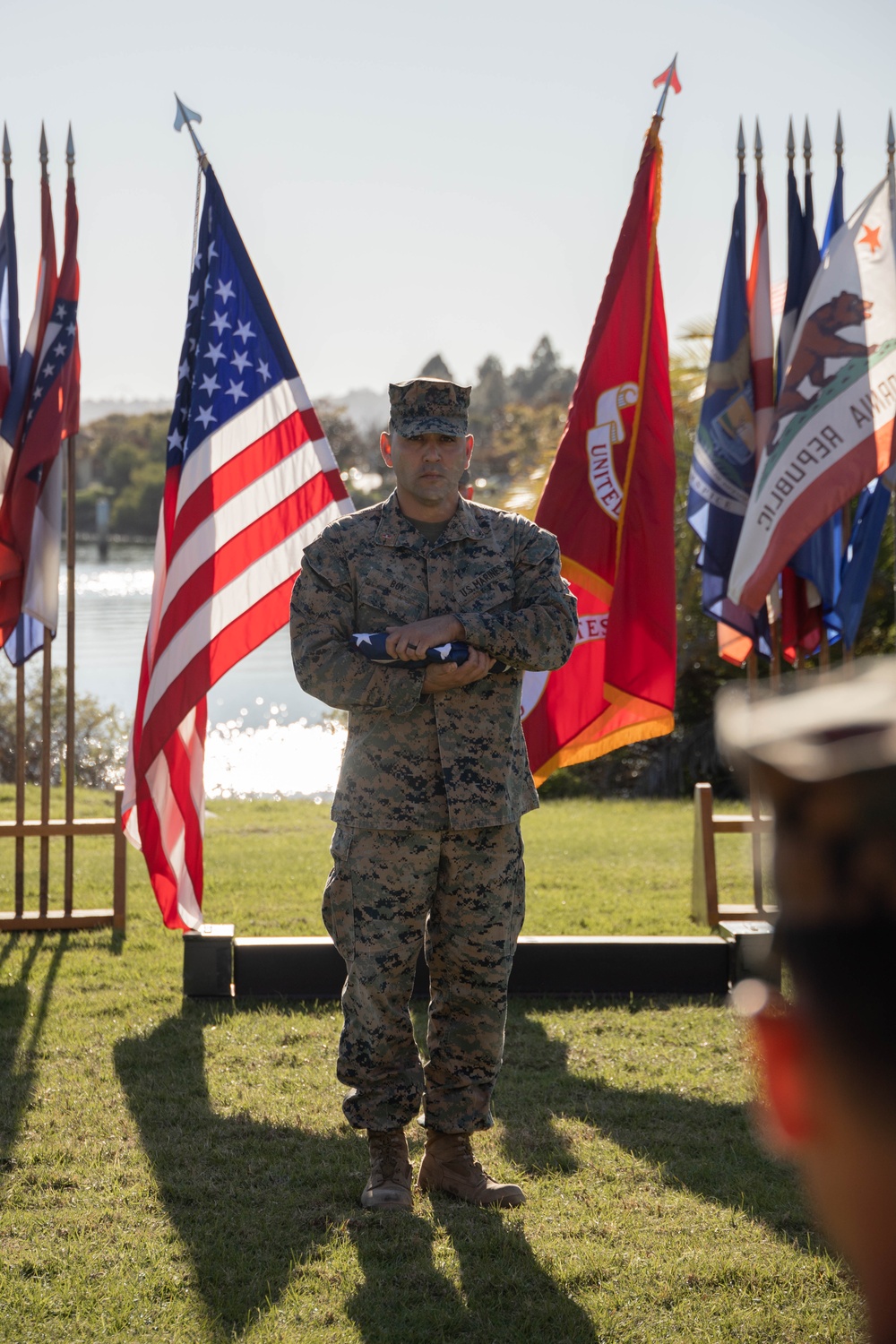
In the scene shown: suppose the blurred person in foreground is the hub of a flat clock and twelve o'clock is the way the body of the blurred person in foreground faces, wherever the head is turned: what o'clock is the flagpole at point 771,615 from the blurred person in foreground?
The flagpole is roughly at 12 o'clock from the blurred person in foreground.

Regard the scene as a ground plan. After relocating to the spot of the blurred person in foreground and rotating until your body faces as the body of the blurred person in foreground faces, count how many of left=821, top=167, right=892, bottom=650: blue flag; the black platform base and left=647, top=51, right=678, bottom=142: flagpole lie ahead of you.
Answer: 3

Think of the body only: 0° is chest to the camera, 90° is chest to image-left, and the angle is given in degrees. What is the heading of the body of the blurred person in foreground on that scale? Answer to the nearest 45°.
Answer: approximately 180°

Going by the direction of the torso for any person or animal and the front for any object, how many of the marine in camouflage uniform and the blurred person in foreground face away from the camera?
1

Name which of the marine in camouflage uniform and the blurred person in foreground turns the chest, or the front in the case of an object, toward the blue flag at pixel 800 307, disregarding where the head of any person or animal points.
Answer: the blurred person in foreground

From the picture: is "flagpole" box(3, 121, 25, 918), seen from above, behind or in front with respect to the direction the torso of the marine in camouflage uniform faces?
behind

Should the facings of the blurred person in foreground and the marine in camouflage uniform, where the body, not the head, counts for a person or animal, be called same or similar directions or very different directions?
very different directions

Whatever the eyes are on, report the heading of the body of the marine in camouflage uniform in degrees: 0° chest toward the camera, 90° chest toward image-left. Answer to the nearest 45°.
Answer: approximately 0°

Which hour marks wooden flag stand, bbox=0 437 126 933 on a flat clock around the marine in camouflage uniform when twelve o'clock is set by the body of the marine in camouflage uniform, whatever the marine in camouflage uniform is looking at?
The wooden flag stand is roughly at 5 o'clock from the marine in camouflage uniform.

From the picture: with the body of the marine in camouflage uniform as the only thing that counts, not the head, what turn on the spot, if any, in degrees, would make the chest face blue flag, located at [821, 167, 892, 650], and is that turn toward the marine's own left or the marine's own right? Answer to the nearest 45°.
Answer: approximately 135° to the marine's own left

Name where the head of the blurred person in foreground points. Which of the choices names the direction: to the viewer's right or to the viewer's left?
to the viewer's left

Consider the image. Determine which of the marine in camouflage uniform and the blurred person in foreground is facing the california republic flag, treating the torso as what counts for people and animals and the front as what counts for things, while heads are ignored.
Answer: the blurred person in foreground

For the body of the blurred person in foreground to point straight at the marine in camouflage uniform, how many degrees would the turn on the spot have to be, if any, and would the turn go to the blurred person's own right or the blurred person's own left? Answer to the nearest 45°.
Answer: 0° — they already face them

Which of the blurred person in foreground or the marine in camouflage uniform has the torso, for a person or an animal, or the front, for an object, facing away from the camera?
the blurred person in foreground

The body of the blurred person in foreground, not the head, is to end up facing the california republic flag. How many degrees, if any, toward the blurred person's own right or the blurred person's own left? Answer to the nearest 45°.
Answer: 0° — they already face it

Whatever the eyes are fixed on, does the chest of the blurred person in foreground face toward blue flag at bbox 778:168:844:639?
yes
